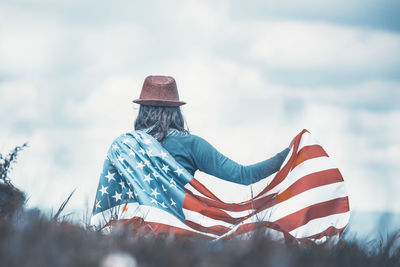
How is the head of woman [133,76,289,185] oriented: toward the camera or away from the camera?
away from the camera

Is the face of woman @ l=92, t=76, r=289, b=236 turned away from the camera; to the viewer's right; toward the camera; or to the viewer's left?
away from the camera

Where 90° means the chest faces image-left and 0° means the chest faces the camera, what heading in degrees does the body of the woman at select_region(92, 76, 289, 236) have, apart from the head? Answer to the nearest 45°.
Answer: approximately 180°
